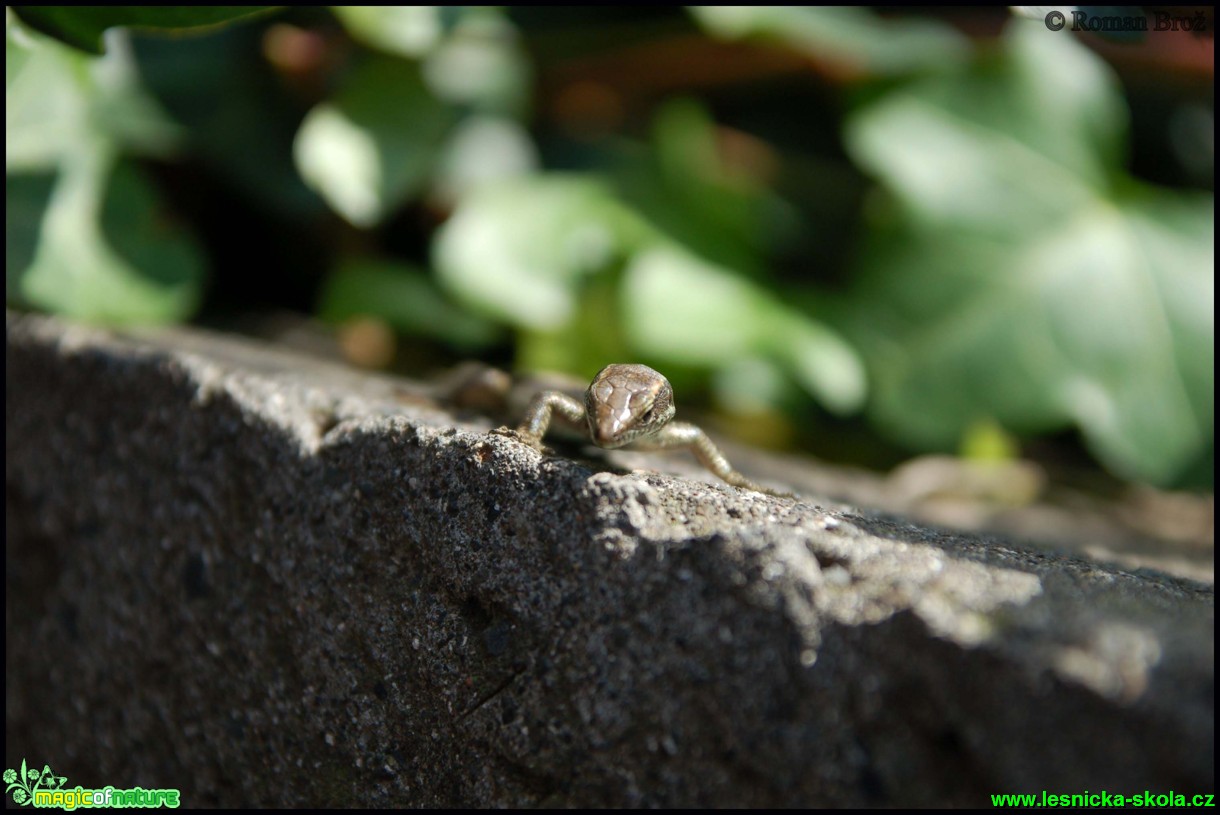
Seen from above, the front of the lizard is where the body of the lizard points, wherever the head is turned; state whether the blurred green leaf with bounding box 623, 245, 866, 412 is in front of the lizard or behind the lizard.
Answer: behind

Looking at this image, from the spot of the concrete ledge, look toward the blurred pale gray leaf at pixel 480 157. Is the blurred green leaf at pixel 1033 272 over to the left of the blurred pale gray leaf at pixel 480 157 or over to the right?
right

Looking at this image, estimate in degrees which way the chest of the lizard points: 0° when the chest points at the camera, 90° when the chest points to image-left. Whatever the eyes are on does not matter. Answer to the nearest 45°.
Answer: approximately 0°

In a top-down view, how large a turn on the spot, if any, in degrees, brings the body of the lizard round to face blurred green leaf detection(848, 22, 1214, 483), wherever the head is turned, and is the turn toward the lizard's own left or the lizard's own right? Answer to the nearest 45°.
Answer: approximately 135° to the lizard's own left

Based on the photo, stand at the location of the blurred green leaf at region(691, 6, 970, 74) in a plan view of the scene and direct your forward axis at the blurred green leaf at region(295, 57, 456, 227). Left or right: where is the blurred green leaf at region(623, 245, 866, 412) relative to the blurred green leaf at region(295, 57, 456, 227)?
left

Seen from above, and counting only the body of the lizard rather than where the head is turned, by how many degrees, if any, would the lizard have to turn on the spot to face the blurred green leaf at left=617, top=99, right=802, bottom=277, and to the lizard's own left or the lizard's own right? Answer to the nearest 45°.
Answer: approximately 180°

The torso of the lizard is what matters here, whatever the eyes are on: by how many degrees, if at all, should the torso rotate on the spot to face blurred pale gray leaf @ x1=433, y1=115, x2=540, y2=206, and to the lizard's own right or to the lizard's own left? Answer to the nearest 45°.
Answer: approximately 180°

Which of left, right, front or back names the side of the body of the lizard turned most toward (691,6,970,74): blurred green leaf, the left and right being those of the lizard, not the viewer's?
back
